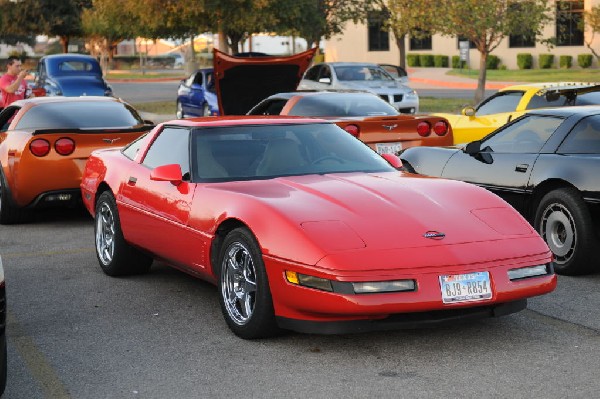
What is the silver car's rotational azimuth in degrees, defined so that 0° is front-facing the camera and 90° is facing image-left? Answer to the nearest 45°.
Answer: approximately 315°

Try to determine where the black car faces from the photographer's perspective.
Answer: facing away from the viewer and to the left of the viewer

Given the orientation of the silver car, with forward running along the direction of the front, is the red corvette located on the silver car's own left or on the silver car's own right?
on the silver car's own right

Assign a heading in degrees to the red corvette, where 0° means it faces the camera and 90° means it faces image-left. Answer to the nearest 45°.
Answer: approximately 315°

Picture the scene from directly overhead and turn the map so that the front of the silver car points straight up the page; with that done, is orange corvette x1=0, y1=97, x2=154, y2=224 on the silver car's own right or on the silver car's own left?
on the silver car's own right

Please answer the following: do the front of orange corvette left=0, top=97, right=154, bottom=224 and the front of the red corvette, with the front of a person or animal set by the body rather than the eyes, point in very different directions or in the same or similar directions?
very different directions

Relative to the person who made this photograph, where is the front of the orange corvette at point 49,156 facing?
facing away from the viewer and to the left of the viewer

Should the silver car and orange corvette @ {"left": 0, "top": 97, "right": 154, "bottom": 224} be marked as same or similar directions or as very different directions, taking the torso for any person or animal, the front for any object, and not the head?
very different directions

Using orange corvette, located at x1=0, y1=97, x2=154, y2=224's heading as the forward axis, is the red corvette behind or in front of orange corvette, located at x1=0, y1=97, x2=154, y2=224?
behind

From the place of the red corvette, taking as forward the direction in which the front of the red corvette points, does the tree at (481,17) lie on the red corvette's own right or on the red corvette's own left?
on the red corvette's own left

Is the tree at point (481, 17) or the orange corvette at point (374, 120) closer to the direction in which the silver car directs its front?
the orange corvette
